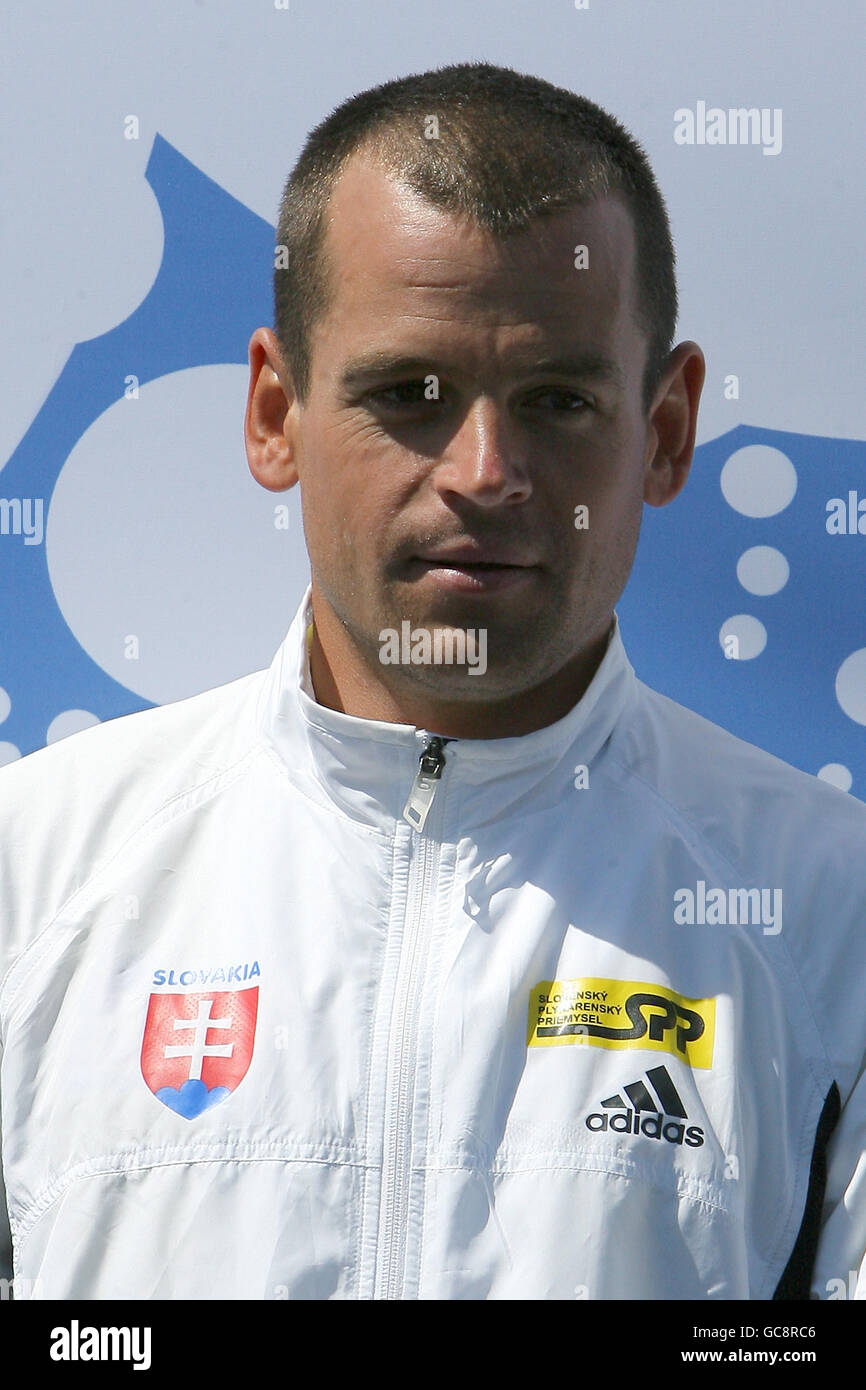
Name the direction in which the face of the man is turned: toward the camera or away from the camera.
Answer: toward the camera

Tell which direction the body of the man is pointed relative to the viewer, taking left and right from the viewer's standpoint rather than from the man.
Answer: facing the viewer
